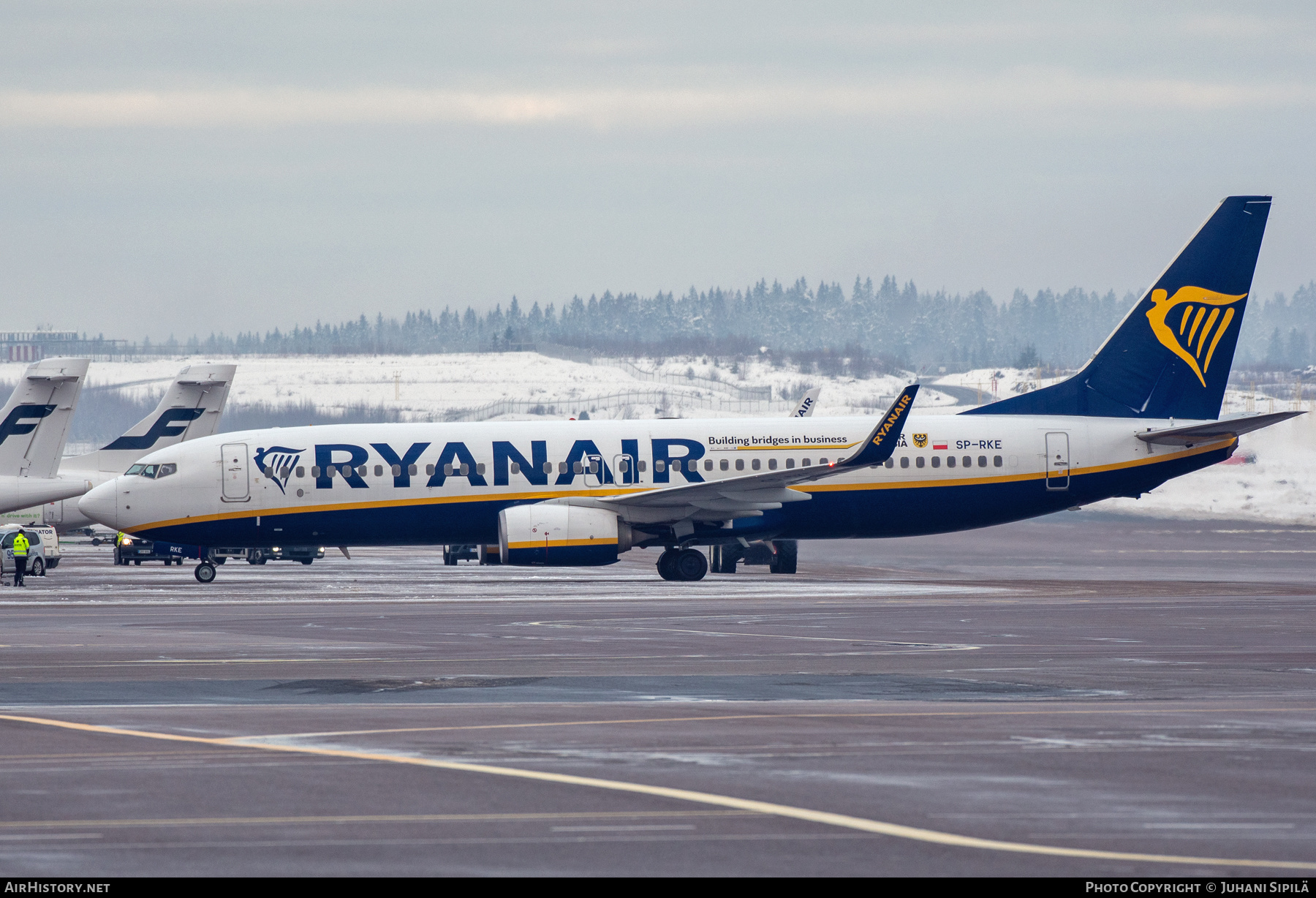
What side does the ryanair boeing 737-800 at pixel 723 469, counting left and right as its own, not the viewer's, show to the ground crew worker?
front

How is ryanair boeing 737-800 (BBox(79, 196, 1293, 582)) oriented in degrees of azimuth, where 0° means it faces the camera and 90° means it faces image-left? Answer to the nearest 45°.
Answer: approximately 90°
